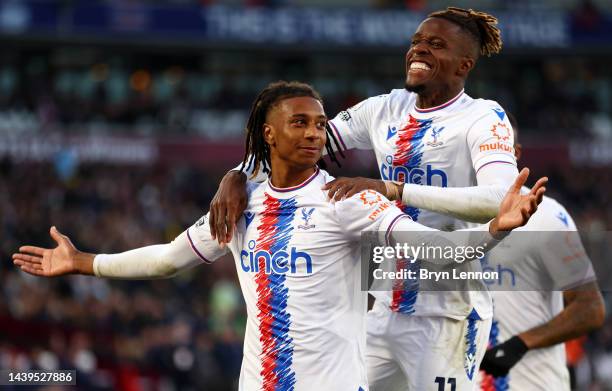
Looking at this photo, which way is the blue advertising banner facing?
toward the camera
